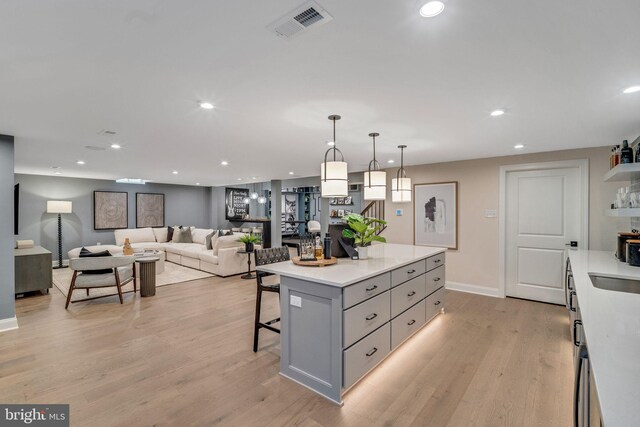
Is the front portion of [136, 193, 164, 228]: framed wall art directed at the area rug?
yes

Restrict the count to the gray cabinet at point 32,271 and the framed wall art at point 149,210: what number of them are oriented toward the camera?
1

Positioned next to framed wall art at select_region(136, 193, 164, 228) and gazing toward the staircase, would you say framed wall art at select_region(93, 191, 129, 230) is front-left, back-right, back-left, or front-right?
back-right

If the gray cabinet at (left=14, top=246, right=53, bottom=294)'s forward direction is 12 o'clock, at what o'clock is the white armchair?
The white armchair is roughly at 2 o'clock from the gray cabinet.

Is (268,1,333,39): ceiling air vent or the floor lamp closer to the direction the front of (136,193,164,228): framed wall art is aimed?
the ceiling air vent

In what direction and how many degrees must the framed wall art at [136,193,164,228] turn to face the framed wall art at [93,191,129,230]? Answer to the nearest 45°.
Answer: approximately 90° to its right

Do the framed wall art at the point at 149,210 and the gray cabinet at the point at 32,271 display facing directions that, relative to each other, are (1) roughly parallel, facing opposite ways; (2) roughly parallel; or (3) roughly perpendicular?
roughly perpendicular

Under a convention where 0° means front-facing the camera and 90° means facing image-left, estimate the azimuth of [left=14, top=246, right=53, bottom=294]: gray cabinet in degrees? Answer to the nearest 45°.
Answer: approximately 270°
